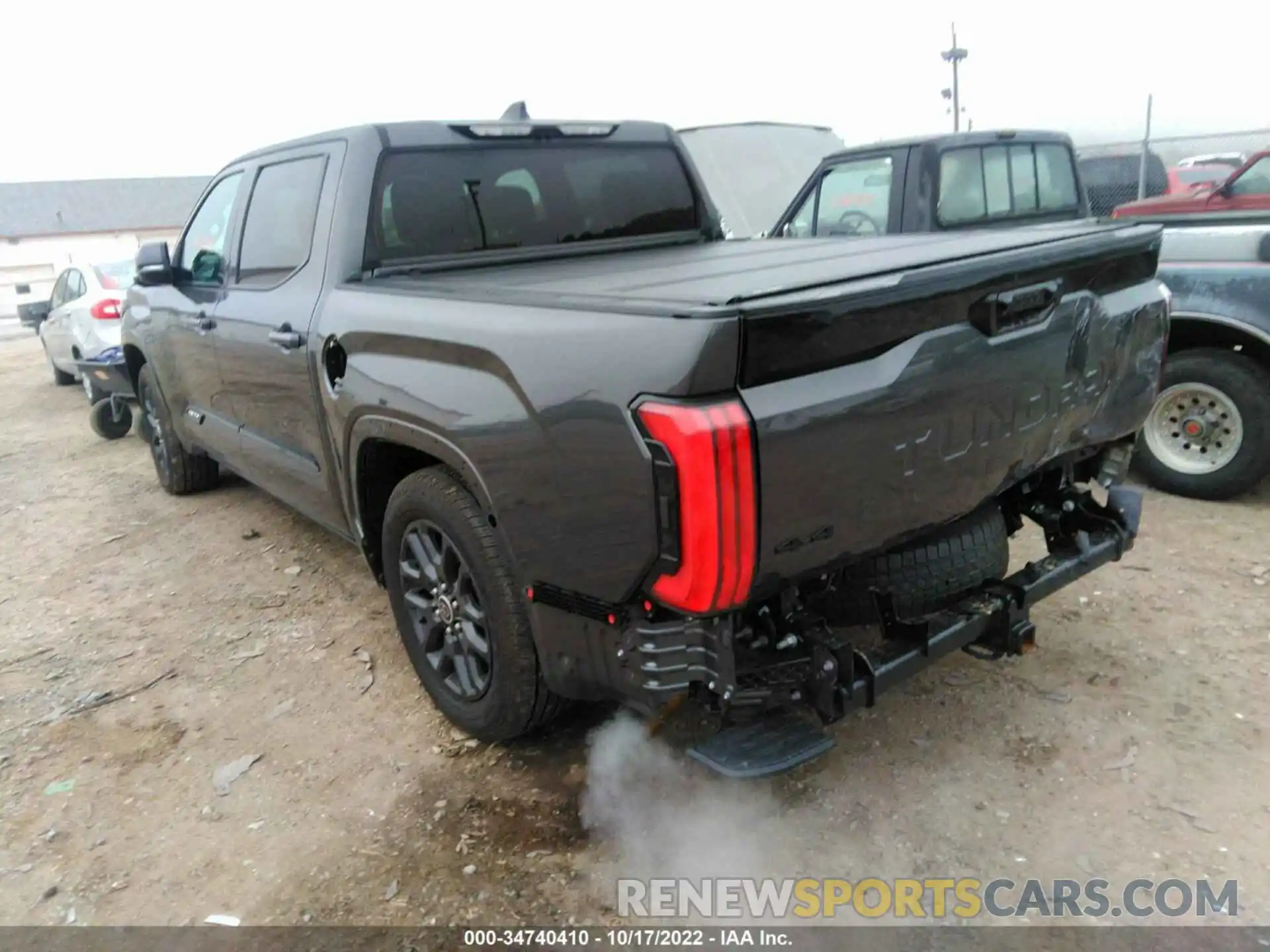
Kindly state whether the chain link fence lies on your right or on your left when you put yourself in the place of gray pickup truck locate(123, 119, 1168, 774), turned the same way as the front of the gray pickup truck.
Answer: on your right

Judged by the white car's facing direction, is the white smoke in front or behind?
behind

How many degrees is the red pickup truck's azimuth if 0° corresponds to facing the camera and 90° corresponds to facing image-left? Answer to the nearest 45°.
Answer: approximately 90°

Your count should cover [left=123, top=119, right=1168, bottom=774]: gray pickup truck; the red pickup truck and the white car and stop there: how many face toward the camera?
0

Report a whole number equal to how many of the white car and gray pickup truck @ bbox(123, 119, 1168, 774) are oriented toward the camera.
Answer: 0

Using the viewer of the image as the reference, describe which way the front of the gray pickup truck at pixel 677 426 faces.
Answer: facing away from the viewer and to the left of the viewer

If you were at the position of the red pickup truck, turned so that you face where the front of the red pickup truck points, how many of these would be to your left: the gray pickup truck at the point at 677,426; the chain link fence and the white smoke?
2

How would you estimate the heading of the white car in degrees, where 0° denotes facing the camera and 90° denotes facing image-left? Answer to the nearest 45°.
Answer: approximately 135°

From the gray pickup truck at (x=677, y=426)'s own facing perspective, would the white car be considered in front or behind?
in front

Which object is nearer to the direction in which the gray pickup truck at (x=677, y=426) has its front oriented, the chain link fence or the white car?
the white car

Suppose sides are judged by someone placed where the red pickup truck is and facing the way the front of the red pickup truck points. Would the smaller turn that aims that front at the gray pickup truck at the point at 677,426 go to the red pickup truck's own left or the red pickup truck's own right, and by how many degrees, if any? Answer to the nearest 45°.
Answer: approximately 90° to the red pickup truck's own left
